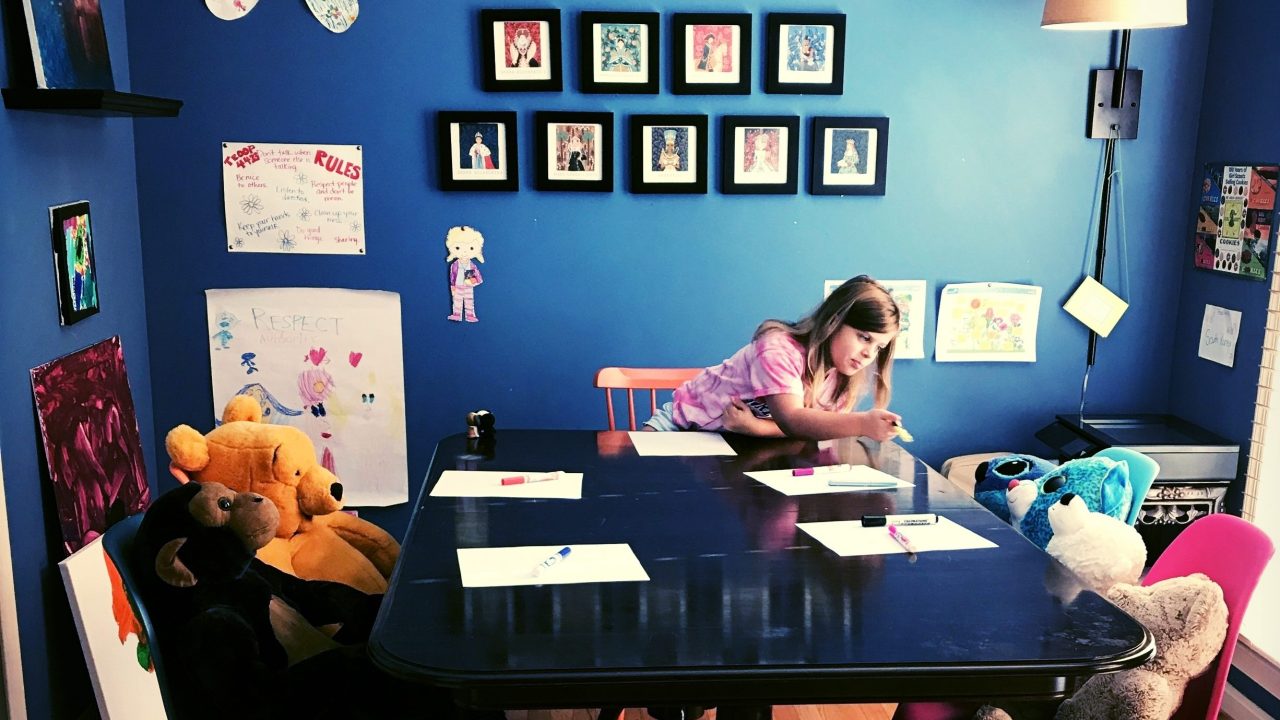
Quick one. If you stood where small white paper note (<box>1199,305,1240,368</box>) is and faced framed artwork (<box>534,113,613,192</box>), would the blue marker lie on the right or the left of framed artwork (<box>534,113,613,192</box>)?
left

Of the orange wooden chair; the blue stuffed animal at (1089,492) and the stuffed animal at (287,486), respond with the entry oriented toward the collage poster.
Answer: the stuffed animal

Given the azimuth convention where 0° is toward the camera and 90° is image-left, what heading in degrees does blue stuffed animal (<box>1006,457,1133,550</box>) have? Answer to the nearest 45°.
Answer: approximately 90°

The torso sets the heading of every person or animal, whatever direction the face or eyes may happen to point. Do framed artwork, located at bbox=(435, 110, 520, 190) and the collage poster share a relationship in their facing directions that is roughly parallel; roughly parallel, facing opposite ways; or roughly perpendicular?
roughly perpendicular

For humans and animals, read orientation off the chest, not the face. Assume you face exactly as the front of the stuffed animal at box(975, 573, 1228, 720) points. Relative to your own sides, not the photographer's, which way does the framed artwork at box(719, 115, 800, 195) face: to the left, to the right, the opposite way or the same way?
to the left

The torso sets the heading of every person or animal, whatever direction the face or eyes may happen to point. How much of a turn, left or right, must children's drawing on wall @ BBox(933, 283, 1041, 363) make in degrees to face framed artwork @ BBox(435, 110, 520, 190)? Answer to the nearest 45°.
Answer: approximately 90° to its right

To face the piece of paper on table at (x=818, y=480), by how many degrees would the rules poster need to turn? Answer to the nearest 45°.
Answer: approximately 45° to its left

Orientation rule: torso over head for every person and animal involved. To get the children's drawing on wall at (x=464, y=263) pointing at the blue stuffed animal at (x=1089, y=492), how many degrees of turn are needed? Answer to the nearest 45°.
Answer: approximately 45° to its left

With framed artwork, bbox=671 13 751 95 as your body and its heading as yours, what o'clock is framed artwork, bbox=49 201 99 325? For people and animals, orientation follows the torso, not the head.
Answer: framed artwork, bbox=49 201 99 325 is roughly at 2 o'clock from framed artwork, bbox=671 13 751 95.

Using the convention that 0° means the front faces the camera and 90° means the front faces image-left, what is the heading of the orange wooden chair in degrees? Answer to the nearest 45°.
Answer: approximately 0°

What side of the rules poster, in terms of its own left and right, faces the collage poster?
left

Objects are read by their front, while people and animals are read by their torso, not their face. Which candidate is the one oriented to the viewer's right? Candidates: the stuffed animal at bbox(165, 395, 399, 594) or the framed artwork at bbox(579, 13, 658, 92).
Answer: the stuffed animal
